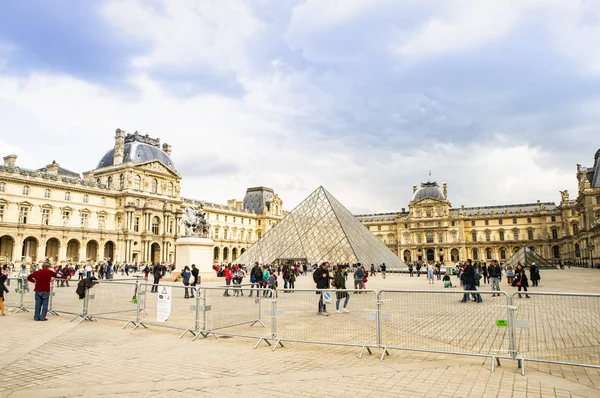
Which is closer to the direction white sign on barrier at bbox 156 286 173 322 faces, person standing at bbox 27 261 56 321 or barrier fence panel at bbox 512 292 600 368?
the barrier fence panel

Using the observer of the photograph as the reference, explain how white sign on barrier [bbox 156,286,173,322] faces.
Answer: facing the viewer

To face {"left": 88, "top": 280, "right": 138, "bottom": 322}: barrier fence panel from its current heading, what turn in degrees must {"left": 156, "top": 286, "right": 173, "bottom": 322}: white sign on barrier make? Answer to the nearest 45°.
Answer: approximately 135° to its right

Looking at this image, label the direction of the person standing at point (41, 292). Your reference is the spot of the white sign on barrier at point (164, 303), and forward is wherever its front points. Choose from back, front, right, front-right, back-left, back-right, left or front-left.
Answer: back-right

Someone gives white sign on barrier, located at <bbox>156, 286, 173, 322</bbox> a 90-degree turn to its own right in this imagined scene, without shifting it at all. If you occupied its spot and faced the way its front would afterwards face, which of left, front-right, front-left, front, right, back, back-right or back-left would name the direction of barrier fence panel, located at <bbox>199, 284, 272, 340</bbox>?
back-left

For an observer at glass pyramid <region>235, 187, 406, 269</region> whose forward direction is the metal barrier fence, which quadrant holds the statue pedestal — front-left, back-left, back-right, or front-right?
front-right

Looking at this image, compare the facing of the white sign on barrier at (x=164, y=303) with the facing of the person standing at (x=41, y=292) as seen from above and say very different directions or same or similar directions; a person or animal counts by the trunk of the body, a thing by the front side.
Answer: very different directions

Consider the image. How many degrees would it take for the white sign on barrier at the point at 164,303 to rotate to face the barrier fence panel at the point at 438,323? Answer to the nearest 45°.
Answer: approximately 45° to its left

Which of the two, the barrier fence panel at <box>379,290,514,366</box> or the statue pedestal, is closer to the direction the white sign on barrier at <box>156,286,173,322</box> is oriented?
the barrier fence panel
